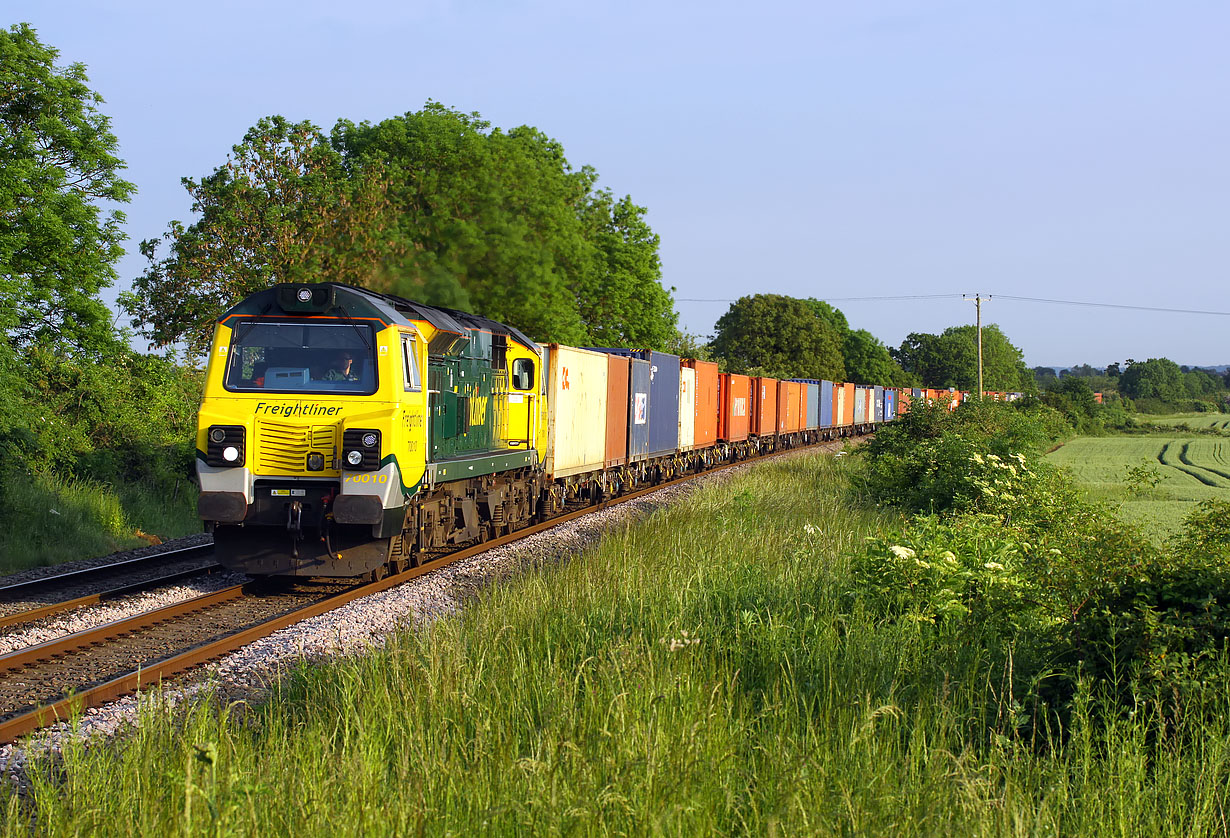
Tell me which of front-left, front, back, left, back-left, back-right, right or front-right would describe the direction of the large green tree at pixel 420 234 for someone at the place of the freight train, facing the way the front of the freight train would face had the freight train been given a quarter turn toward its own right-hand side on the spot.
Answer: front-right

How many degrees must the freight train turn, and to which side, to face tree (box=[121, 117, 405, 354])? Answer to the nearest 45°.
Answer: approximately 135° to its right

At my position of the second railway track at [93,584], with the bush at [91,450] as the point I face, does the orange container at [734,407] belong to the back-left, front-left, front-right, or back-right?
front-right

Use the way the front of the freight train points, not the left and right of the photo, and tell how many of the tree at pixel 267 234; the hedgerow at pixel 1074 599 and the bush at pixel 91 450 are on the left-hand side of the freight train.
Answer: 1

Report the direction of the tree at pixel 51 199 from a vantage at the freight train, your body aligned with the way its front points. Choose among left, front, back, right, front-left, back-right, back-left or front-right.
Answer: right

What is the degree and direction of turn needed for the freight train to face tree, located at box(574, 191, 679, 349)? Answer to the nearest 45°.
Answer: approximately 135° to its right

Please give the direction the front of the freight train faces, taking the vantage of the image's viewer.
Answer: facing the viewer and to the left of the viewer

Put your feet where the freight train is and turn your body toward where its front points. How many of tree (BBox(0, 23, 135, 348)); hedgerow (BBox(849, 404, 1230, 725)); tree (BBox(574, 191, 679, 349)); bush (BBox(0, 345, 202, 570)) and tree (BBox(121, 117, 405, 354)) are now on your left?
1

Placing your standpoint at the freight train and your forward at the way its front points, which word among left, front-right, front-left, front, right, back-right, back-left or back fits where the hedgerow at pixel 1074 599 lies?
left
